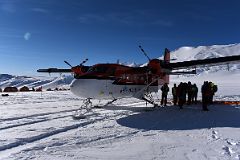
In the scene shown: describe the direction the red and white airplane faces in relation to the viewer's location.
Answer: facing the viewer and to the left of the viewer
